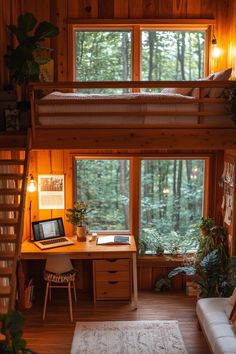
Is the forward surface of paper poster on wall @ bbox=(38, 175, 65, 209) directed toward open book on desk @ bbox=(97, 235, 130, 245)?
no

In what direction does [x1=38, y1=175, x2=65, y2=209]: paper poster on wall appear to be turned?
toward the camera

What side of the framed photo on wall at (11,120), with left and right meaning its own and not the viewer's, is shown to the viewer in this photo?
front

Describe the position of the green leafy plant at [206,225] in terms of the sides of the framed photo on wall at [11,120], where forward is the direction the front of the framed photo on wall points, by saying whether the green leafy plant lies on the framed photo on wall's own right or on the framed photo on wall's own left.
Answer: on the framed photo on wall's own left

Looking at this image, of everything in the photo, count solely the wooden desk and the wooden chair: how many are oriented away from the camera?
1

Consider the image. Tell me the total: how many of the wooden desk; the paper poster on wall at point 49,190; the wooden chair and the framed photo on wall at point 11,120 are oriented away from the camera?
1

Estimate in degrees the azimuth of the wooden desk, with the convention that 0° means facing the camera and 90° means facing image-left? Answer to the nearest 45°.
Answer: approximately 0°

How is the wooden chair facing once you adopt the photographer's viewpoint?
facing away from the viewer

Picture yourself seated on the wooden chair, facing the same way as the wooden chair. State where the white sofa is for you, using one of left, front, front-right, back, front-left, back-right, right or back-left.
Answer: back-right

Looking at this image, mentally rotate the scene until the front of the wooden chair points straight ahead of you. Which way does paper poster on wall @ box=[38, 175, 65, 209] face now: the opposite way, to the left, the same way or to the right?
the opposite way
